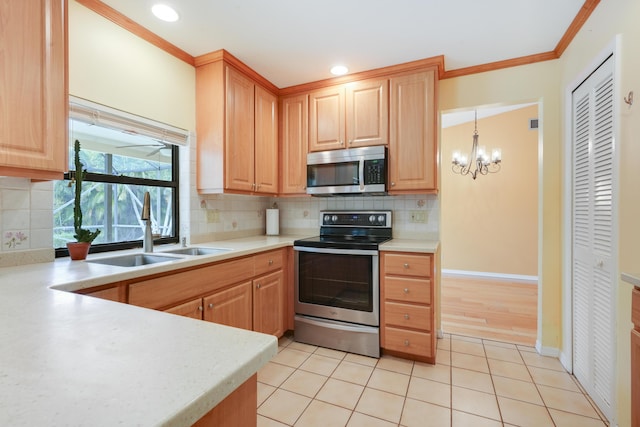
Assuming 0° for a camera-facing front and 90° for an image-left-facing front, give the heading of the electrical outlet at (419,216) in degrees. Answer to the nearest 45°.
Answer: approximately 0°

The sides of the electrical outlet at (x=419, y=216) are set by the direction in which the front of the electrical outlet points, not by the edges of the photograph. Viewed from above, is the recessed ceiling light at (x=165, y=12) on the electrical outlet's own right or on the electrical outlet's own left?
on the electrical outlet's own right

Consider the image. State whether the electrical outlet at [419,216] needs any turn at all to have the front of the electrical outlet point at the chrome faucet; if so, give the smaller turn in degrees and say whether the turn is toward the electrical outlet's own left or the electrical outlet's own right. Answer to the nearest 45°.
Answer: approximately 45° to the electrical outlet's own right

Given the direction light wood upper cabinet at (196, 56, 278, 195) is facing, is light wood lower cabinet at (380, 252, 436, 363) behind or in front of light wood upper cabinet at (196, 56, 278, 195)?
in front

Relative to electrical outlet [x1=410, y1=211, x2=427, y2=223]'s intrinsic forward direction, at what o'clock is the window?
The window is roughly at 2 o'clock from the electrical outlet.

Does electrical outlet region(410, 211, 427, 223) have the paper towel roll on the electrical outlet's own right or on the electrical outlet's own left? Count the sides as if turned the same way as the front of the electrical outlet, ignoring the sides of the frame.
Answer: on the electrical outlet's own right

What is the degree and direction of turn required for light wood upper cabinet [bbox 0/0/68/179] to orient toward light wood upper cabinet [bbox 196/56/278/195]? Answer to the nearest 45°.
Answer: approximately 90° to its left
